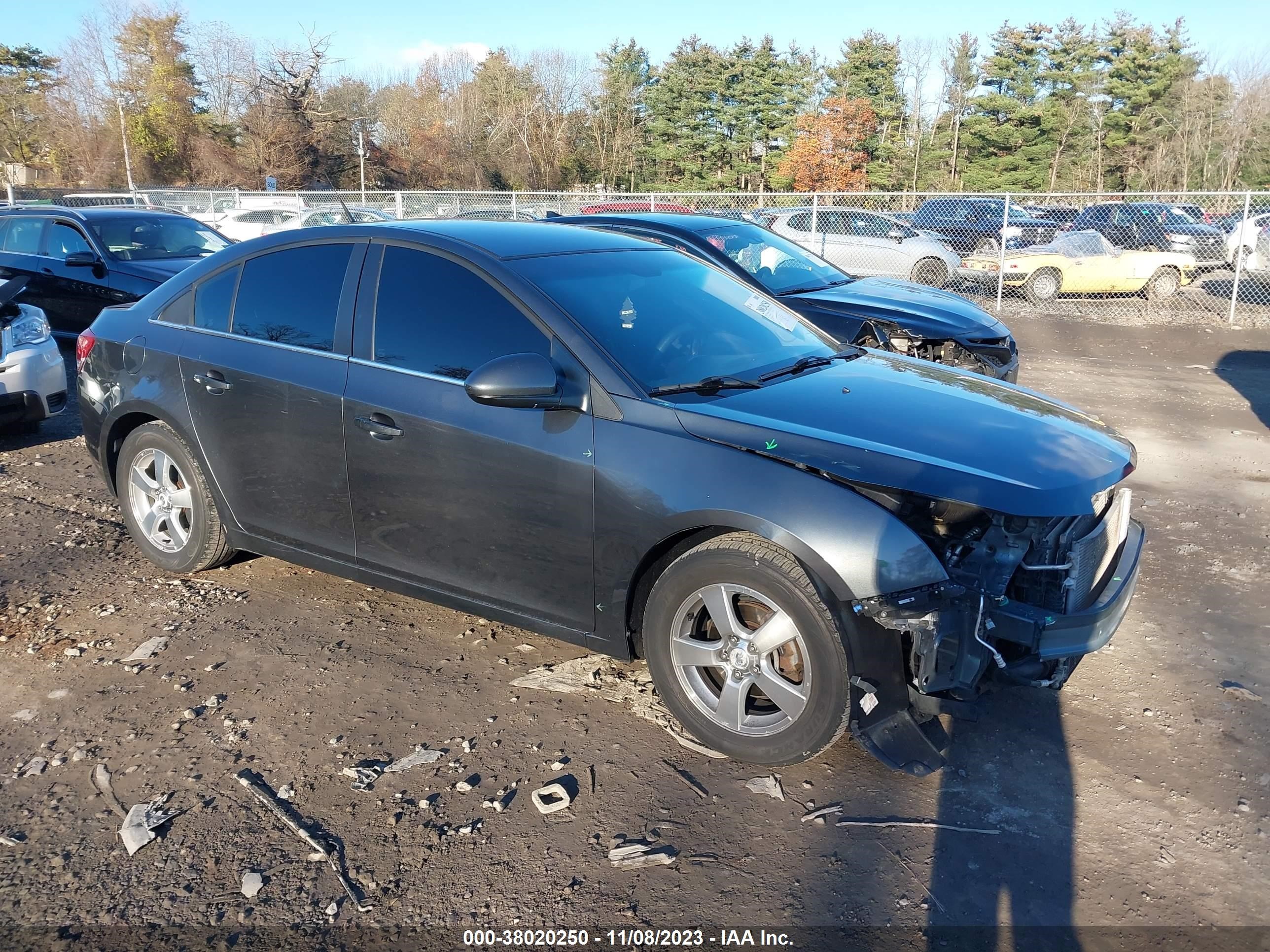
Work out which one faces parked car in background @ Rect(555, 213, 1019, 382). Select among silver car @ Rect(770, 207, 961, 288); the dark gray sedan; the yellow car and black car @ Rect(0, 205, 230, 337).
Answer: the black car

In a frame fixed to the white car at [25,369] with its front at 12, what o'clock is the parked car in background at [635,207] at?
The parked car in background is roughly at 9 o'clock from the white car.

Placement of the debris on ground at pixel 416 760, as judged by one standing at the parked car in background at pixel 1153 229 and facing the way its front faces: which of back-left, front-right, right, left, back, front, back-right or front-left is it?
front-right

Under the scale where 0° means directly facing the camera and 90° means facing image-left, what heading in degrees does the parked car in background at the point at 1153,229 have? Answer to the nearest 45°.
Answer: approximately 315°

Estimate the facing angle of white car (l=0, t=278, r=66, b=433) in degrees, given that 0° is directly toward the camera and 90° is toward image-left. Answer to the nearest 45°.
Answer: approximately 315°

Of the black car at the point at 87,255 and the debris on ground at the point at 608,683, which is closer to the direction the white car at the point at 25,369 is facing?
the debris on ground

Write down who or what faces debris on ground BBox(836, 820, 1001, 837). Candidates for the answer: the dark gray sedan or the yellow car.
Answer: the dark gray sedan

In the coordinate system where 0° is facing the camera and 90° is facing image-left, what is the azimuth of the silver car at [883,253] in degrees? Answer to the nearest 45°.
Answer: approximately 270°

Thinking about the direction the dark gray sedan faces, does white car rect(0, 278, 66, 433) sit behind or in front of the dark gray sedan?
behind
